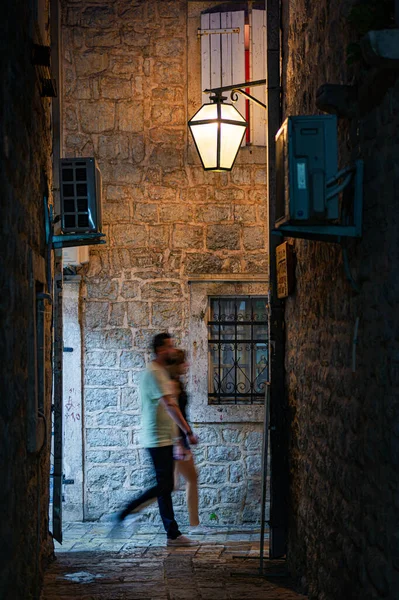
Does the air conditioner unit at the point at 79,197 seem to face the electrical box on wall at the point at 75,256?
no

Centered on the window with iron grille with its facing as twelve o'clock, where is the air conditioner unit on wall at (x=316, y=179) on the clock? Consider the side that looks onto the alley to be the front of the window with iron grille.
The air conditioner unit on wall is roughly at 12 o'clock from the window with iron grille.

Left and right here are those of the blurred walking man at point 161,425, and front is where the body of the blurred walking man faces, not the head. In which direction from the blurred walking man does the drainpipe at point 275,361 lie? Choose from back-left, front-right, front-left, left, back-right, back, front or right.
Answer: front

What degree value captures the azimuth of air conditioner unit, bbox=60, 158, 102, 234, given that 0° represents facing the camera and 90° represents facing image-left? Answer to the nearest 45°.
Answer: approximately 270°

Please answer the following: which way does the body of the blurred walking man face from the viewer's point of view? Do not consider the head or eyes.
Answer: to the viewer's right

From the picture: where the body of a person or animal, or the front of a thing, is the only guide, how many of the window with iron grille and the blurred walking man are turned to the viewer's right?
1

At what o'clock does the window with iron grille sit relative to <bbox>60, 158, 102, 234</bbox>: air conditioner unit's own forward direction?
The window with iron grille is roughly at 10 o'clock from the air conditioner unit.

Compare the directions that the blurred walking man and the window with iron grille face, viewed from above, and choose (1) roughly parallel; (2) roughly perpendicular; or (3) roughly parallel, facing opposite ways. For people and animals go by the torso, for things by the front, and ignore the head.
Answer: roughly perpendicular

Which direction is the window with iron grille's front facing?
toward the camera

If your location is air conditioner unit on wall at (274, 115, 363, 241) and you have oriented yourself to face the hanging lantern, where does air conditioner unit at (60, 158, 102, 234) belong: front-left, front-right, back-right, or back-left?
front-left

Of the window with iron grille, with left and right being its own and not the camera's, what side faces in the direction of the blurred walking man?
front

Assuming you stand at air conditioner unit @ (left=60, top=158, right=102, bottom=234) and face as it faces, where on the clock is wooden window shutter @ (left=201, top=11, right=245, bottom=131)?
The wooden window shutter is roughly at 10 o'clock from the air conditioner unit.
